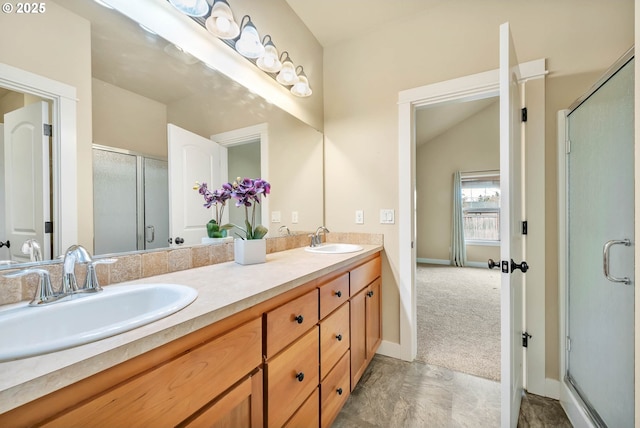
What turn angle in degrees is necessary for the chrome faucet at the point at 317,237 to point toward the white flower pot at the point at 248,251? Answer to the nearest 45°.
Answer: approximately 90° to its right

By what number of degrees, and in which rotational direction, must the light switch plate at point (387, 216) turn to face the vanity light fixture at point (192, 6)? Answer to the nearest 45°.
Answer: approximately 45° to its right

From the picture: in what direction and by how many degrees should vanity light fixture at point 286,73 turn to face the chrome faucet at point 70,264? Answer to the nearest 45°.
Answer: approximately 90° to its right

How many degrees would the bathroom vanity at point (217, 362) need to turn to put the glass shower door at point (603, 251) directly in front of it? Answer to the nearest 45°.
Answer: approximately 45° to its left

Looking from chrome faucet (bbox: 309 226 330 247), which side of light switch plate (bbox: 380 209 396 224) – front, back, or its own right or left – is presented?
right

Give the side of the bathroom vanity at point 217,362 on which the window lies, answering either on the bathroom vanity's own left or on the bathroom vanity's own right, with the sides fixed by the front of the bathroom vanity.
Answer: on the bathroom vanity's own left

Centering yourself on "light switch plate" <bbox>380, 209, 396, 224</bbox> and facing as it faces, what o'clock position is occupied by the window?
The window is roughly at 7 o'clock from the light switch plate.
